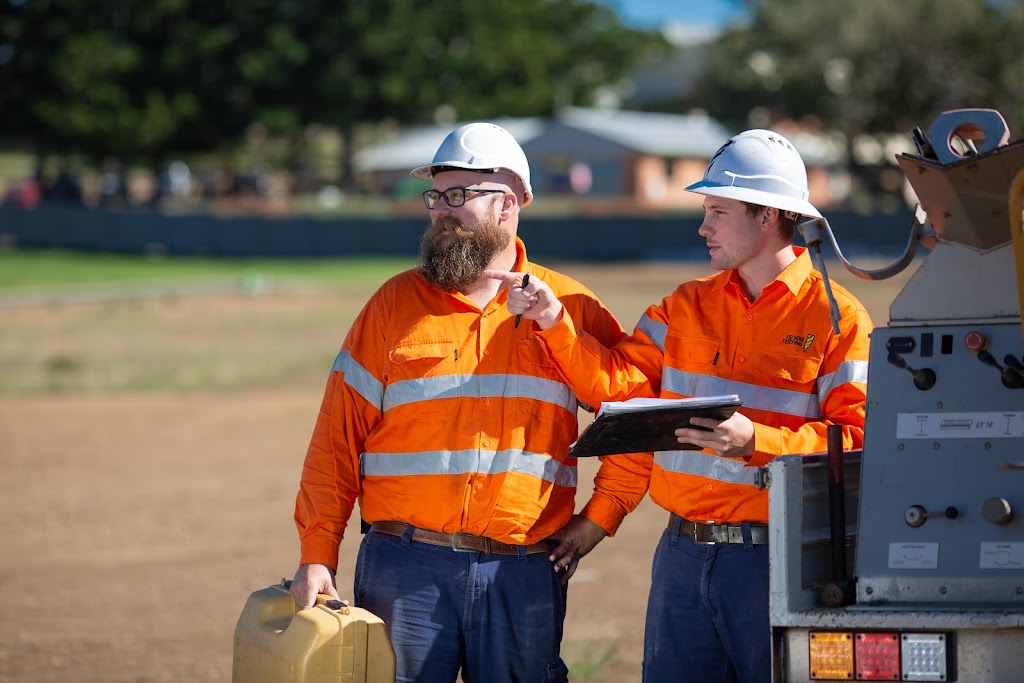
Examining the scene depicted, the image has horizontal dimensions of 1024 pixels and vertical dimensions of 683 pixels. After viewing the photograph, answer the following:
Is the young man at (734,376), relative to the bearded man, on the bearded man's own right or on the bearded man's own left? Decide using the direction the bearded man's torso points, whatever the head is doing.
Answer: on the bearded man's own left

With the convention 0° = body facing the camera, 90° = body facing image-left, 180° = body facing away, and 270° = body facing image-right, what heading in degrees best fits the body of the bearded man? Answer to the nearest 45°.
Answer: approximately 0°

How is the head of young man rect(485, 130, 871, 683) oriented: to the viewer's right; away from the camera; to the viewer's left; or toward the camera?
to the viewer's left

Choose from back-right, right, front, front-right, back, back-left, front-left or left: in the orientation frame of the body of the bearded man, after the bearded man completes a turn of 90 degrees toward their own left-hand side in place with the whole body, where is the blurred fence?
left
